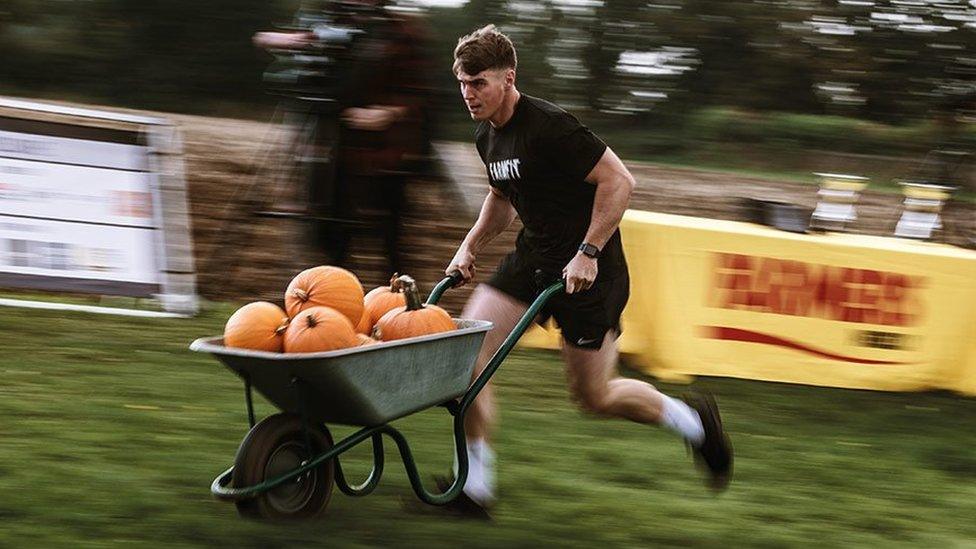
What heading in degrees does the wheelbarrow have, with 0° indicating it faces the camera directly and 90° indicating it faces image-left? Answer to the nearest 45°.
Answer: approximately 45°

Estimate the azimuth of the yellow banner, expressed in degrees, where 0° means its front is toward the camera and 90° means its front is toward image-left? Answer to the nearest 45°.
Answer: approximately 0°

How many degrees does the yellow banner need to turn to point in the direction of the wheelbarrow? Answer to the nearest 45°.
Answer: approximately 45° to its right

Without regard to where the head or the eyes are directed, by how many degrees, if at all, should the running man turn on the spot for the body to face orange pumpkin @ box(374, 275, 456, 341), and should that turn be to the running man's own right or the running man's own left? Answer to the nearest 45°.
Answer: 0° — they already face it

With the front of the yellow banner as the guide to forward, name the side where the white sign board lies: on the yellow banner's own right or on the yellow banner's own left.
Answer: on the yellow banner's own right

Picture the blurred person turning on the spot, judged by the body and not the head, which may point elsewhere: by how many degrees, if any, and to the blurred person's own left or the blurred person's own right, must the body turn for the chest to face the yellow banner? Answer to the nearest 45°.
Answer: approximately 180°

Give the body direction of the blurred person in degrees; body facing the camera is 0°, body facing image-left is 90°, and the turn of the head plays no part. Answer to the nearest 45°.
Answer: approximately 90°

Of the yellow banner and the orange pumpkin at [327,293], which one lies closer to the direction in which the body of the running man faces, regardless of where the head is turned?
the orange pumpkin
